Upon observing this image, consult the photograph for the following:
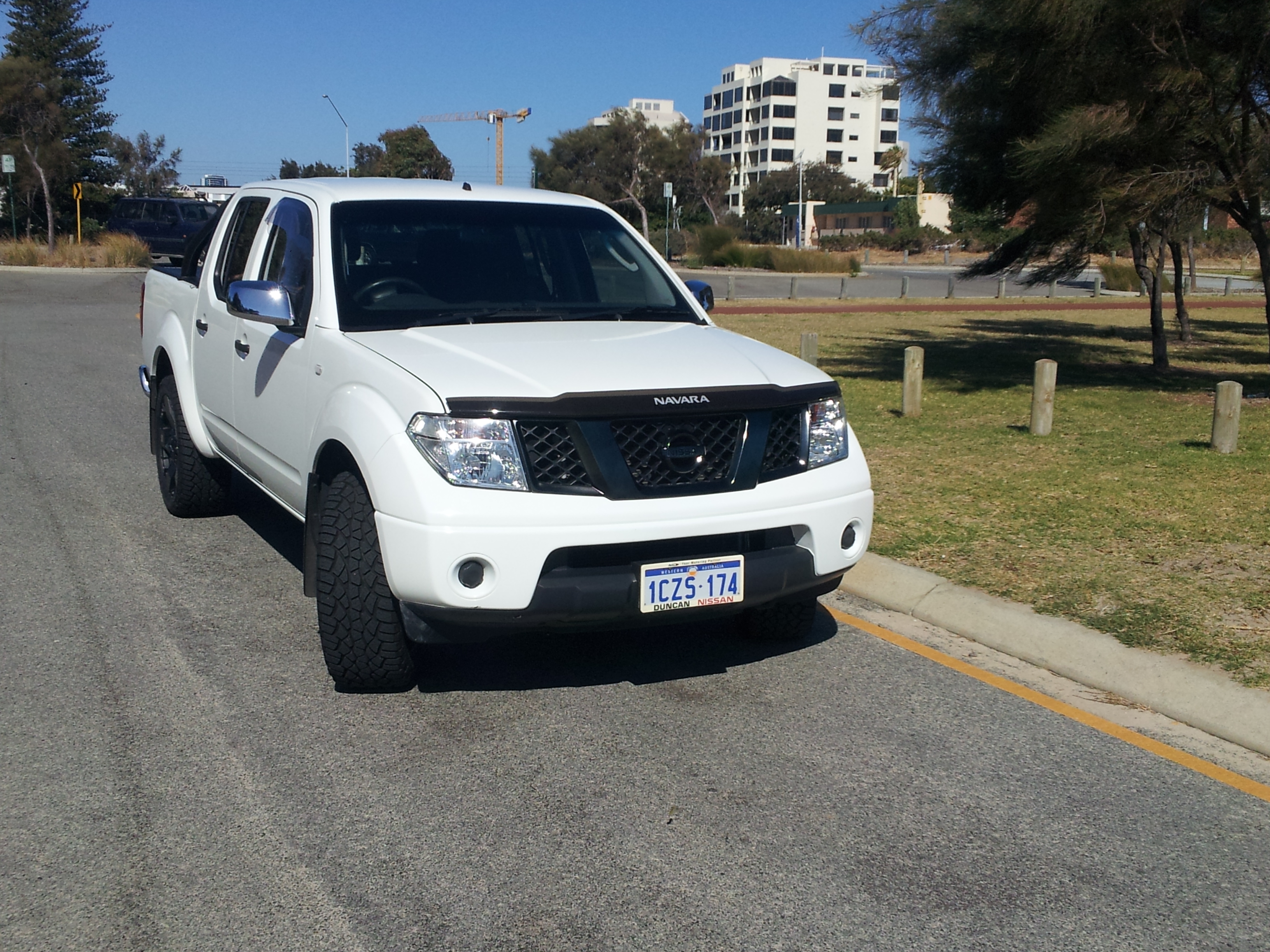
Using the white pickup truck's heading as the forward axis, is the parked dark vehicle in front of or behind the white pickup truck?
behind

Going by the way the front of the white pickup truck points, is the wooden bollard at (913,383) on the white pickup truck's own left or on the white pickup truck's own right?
on the white pickup truck's own left

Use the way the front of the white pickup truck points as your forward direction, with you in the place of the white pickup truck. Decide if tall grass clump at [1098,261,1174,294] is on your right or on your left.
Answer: on your left

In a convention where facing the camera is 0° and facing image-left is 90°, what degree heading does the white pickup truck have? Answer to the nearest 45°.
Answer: approximately 315°

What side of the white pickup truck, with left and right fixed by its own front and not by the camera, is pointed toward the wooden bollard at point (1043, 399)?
left

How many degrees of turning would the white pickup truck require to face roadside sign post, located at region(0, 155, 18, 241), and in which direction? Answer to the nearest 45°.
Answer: approximately 135° to its left

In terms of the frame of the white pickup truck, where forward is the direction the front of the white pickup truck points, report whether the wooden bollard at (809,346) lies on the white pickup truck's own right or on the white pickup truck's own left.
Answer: on the white pickup truck's own left

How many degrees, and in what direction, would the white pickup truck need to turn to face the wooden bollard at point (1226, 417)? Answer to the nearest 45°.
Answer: approximately 90° to its left
